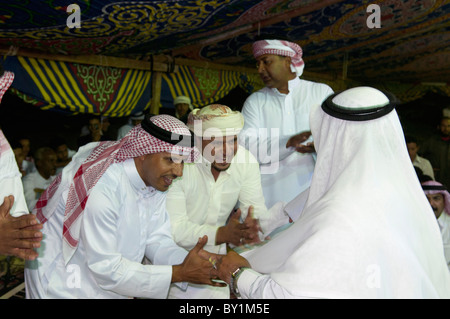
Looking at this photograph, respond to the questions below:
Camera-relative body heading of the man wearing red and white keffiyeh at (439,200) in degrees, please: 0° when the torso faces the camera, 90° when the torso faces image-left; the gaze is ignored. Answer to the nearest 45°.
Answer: approximately 45°

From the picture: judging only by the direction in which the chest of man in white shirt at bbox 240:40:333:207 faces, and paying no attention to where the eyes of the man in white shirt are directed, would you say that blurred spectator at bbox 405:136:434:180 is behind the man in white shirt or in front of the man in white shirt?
behind

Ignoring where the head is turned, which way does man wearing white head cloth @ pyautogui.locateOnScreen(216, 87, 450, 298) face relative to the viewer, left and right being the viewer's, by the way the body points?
facing away from the viewer and to the left of the viewer

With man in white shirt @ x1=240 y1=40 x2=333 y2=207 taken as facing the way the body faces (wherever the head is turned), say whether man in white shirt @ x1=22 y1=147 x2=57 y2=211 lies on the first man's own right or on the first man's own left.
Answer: on the first man's own right

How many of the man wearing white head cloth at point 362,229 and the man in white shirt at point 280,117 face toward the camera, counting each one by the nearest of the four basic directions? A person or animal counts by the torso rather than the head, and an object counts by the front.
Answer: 1

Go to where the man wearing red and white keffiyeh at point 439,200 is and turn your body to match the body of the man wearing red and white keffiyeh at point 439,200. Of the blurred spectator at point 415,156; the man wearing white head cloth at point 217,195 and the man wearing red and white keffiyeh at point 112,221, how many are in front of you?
2

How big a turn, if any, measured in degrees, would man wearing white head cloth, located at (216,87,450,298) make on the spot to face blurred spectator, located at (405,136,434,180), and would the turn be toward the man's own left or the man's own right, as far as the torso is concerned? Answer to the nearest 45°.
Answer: approximately 45° to the man's own right

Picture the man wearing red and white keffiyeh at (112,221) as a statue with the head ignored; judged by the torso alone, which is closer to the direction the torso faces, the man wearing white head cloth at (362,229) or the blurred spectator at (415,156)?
the man wearing white head cloth

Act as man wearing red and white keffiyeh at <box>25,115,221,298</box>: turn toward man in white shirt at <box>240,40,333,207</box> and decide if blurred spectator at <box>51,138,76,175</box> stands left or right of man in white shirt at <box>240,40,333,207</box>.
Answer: left
